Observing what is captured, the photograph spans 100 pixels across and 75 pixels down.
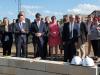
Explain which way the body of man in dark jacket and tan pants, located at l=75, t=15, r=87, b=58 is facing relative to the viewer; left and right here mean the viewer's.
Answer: facing the viewer and to the left of the viewer

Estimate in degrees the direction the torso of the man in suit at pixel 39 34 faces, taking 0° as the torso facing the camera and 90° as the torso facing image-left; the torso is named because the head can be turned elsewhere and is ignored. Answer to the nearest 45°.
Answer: approximately 0°

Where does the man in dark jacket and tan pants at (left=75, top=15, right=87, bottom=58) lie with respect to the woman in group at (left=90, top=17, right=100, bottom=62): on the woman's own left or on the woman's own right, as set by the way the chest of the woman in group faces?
on the woman's own right

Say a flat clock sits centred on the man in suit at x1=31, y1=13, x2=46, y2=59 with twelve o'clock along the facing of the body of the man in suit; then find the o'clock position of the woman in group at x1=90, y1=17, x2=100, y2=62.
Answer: The woman in group is roughly at 9 o'clock from the man in suit.

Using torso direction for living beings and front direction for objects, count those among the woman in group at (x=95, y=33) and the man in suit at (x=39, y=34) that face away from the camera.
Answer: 0

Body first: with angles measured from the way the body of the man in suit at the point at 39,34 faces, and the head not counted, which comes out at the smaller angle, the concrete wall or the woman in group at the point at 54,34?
the concrete wall

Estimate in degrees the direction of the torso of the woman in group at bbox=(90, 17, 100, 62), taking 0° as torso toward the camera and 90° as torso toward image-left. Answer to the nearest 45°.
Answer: approximately 315°

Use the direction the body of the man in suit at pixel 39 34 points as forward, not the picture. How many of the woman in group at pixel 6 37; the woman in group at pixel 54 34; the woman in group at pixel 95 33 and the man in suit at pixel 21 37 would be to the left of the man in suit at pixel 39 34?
2

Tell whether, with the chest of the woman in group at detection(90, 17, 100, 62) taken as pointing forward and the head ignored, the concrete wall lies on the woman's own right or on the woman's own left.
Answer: on the woman's own right
